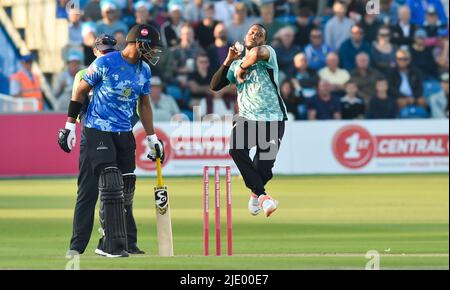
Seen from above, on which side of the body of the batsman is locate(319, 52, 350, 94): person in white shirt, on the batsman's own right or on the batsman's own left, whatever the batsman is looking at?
on the batsman's own left

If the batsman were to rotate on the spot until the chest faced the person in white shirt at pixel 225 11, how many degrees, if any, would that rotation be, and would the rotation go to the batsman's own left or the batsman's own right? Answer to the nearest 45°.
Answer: approximately 135° to the batsman's own left

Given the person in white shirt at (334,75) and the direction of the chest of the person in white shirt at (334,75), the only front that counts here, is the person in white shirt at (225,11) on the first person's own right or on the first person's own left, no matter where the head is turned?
on the first person's own right

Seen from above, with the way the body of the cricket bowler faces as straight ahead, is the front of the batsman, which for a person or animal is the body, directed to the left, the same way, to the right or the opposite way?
to the left

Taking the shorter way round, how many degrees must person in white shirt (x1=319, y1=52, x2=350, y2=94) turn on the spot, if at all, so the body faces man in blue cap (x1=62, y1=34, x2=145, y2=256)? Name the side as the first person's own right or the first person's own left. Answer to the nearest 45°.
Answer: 0° — they already face them

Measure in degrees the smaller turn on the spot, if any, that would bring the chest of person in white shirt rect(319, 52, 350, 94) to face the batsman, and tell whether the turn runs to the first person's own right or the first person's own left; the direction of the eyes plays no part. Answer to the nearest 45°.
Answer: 0° — they already face them

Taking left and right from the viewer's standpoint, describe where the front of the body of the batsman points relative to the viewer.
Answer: facing the viewer and to the right of the viewer

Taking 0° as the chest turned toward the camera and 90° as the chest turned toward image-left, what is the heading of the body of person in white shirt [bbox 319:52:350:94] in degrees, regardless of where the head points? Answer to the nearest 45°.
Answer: approximately 0°

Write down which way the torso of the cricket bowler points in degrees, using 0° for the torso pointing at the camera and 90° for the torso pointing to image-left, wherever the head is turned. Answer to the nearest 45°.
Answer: approximately 45°
